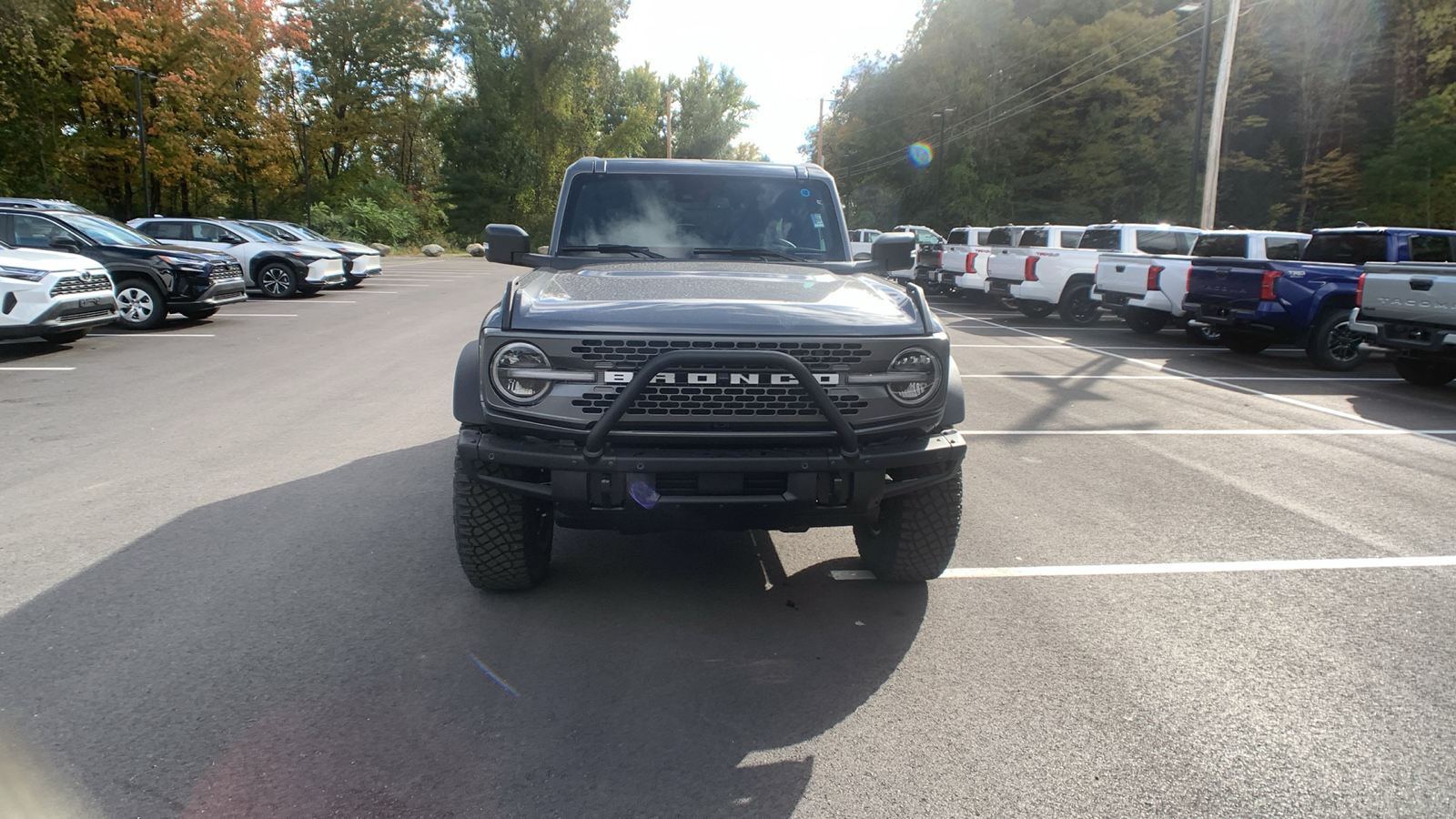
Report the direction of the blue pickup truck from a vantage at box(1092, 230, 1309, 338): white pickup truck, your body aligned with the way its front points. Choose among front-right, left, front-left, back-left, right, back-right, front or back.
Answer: right

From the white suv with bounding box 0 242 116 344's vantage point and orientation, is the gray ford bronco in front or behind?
in front

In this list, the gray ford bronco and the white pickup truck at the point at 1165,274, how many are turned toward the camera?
1

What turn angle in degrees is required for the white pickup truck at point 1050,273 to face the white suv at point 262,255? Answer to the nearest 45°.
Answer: approximately 135° to its left

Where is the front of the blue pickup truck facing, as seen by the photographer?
facing away from the viewer and to the right of the viewer

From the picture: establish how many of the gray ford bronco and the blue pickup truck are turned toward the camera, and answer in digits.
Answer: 1

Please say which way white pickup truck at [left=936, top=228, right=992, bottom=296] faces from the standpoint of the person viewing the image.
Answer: facing away from the viewer and to the right of the viewer

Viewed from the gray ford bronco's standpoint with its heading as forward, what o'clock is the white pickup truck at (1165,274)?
The white pickup truck is roughly at 7 o'clock from the gray ford bronco.

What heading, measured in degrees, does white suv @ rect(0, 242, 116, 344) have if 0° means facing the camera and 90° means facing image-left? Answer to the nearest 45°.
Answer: approximately 315°

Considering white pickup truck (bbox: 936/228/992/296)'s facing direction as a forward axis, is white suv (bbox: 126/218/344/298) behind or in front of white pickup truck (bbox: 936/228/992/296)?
behind

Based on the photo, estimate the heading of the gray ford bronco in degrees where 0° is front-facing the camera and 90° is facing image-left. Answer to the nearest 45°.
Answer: approximately 0°
